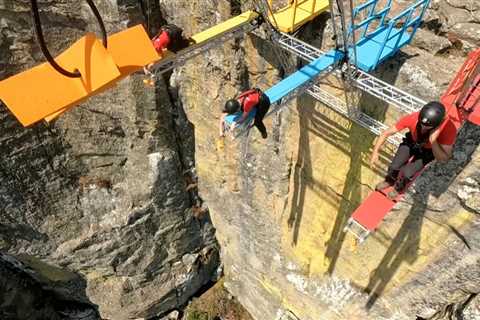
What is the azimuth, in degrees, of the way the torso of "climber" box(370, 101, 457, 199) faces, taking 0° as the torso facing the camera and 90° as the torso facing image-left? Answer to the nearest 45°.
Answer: approximately 45°

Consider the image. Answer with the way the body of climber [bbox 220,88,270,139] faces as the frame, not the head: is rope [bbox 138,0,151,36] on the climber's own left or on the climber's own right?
on the climber's own right

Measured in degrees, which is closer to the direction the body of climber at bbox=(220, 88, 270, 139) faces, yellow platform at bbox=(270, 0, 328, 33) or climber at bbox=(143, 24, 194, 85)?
the climber

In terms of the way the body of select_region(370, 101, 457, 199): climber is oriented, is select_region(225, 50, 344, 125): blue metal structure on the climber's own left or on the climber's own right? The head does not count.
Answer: on the climber's own right

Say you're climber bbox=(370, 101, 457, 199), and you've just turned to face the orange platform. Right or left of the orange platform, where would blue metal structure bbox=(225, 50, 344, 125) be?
right

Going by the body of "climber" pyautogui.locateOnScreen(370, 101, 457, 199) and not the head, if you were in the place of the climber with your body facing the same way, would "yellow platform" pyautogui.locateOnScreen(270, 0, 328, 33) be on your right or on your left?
on your right

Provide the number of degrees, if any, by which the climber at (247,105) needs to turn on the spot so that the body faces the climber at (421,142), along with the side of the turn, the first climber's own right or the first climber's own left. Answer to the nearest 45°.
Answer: approximately 135° to the first climber's own left

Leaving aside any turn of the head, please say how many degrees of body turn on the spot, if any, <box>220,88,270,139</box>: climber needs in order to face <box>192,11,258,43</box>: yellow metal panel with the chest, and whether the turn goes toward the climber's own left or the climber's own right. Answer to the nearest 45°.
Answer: approximately 135° to the climber's own right
